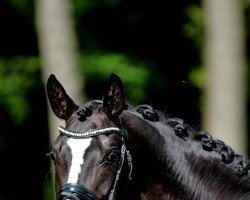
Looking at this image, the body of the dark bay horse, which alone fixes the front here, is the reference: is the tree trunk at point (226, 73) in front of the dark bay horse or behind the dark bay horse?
behind

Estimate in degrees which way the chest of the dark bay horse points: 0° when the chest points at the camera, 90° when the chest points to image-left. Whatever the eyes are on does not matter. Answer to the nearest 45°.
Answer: approximately 45°

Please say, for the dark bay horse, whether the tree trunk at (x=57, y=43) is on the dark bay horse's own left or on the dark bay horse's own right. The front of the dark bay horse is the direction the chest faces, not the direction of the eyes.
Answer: on the dark bay horse's own right
